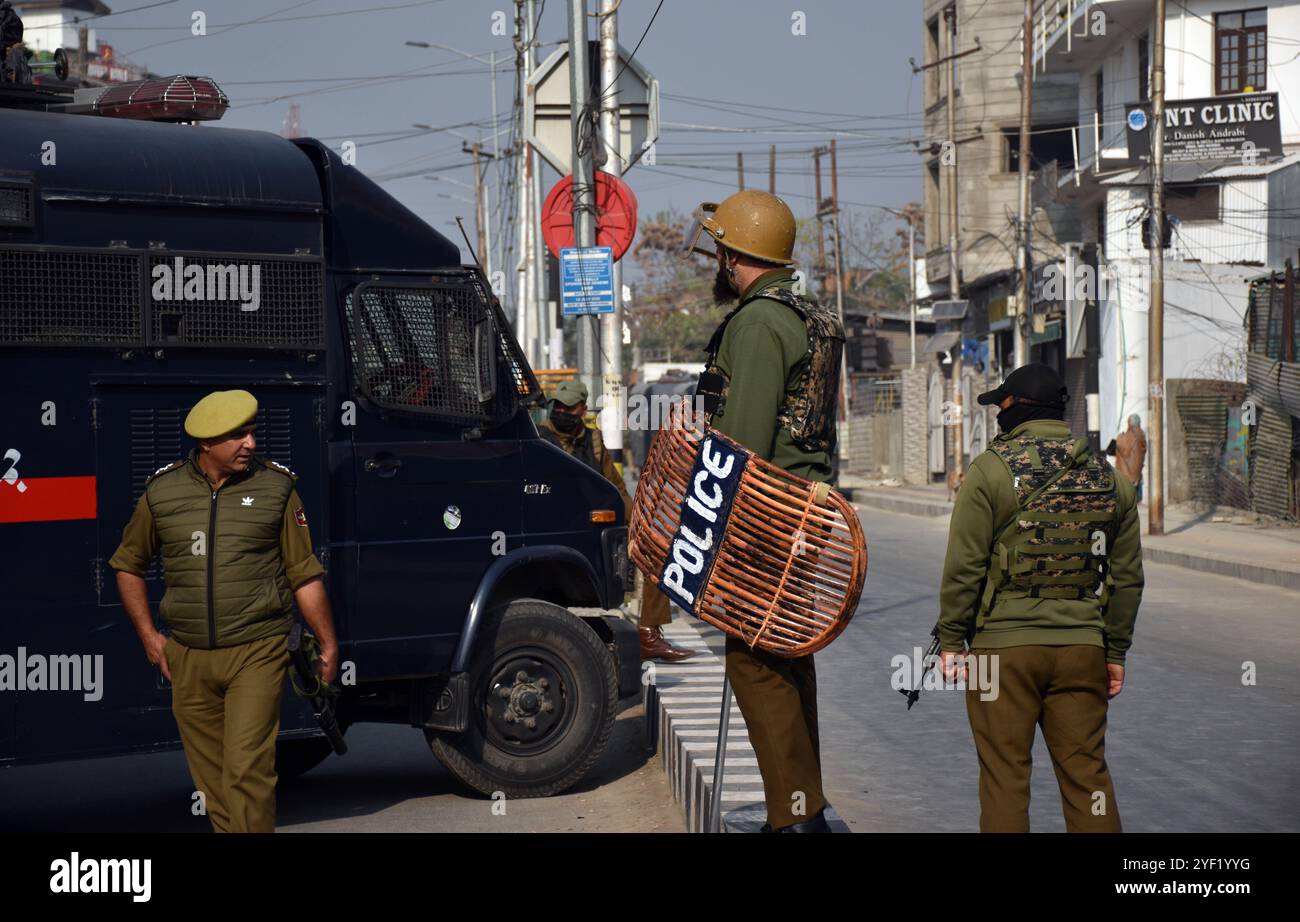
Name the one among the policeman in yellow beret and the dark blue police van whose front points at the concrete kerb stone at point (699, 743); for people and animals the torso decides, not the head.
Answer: the dark blue police van

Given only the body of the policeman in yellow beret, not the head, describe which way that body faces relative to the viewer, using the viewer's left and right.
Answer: facing the viewer

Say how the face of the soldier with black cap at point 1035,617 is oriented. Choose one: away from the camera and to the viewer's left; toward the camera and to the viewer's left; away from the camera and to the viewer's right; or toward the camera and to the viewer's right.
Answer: away from the camera and to the viewer's left

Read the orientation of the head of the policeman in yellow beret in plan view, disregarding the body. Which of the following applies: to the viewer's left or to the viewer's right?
to the viewer's right

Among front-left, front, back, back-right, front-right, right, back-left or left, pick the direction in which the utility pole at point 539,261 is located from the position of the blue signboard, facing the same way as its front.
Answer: back

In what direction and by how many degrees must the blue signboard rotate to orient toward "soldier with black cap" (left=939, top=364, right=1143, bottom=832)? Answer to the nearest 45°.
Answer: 0° — it already faces them

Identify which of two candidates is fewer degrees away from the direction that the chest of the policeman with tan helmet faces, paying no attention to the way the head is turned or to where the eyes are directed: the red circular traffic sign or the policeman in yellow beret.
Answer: the policeman in yellow beret

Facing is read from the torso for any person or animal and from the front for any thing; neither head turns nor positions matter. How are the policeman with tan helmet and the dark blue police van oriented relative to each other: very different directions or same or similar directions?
very different directions

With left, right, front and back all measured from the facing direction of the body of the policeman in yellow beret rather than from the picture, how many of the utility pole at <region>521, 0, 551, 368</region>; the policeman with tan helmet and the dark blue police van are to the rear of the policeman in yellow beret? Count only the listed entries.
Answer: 2

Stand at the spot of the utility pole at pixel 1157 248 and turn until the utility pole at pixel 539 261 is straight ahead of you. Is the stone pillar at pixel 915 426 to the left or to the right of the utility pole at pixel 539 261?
right

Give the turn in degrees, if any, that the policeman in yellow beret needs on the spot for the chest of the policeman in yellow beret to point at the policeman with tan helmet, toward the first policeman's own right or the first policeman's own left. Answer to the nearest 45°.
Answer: approximately 45° to the first policeman's own left

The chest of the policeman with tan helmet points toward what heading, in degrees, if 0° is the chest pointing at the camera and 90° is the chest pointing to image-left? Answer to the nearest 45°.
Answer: approximately 90°

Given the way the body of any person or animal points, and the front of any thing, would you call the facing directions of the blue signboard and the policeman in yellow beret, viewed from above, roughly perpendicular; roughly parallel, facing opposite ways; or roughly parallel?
roughly parallel

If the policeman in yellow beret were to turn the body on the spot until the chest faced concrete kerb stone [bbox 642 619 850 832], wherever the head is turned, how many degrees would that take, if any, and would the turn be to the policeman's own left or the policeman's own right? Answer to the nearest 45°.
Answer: approximately 135° to the policeman's own left

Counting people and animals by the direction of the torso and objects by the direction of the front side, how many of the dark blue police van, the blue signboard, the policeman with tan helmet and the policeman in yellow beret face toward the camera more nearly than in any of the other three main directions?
2

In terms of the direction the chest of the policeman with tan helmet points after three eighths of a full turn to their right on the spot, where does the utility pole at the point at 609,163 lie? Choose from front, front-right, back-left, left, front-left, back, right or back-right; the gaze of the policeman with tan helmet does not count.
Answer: front-left

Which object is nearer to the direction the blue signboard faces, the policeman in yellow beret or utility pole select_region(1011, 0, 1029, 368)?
the policeman in yellow beret

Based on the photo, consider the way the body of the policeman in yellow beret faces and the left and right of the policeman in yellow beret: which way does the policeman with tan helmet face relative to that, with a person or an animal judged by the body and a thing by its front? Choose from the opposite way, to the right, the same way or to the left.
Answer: to the right

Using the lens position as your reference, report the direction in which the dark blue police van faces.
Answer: facing to the right of the viewer

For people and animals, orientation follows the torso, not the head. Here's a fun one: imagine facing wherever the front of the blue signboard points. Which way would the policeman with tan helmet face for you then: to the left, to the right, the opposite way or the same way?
to the right
